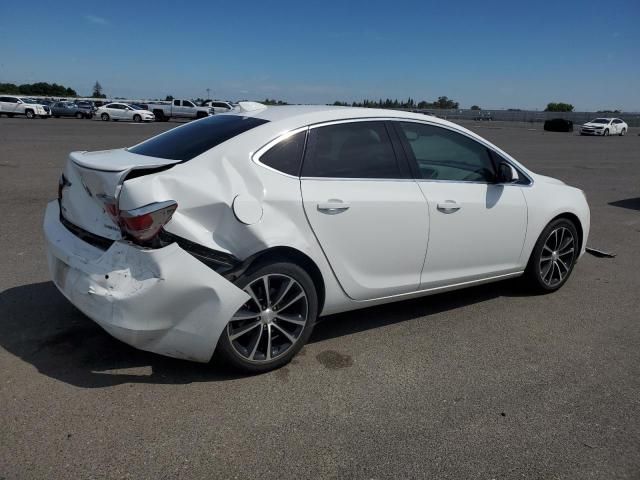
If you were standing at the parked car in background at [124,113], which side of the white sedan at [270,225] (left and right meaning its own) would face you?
left

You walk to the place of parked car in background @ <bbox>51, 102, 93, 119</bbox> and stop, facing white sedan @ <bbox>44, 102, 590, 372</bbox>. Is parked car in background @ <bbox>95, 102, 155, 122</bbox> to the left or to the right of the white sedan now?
left

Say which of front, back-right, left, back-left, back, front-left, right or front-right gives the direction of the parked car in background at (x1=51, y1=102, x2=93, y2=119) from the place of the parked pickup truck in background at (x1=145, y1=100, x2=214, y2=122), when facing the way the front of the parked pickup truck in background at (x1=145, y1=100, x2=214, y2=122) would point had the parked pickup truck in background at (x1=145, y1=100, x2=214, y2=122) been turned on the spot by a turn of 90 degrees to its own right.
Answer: right

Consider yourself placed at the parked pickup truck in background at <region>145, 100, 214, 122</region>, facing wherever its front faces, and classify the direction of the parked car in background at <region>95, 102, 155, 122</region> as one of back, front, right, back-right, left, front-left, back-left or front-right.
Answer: back-right

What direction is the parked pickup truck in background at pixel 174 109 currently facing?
to the viewer's right

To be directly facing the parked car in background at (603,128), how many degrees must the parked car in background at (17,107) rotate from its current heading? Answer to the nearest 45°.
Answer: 0° — it already faces it

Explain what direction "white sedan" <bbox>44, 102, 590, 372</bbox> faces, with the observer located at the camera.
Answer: facing away from the viewer and to the right of the viewer

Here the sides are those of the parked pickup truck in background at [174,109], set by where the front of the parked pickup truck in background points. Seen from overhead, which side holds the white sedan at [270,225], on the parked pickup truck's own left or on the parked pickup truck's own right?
on the parked pickup truck's own right

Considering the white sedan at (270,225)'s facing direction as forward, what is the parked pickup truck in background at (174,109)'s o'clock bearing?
The parked pickup truck in background is roughly at 10 o'clock from the white sedan.
